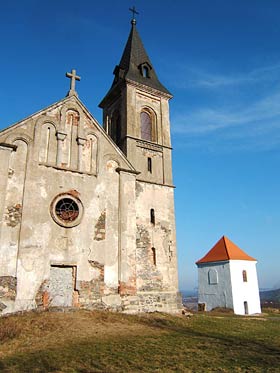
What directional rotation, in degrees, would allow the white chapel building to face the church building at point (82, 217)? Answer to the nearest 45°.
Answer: approximately 45° to its right

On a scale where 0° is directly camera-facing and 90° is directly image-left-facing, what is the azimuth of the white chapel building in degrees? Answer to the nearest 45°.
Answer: approximately 315°
